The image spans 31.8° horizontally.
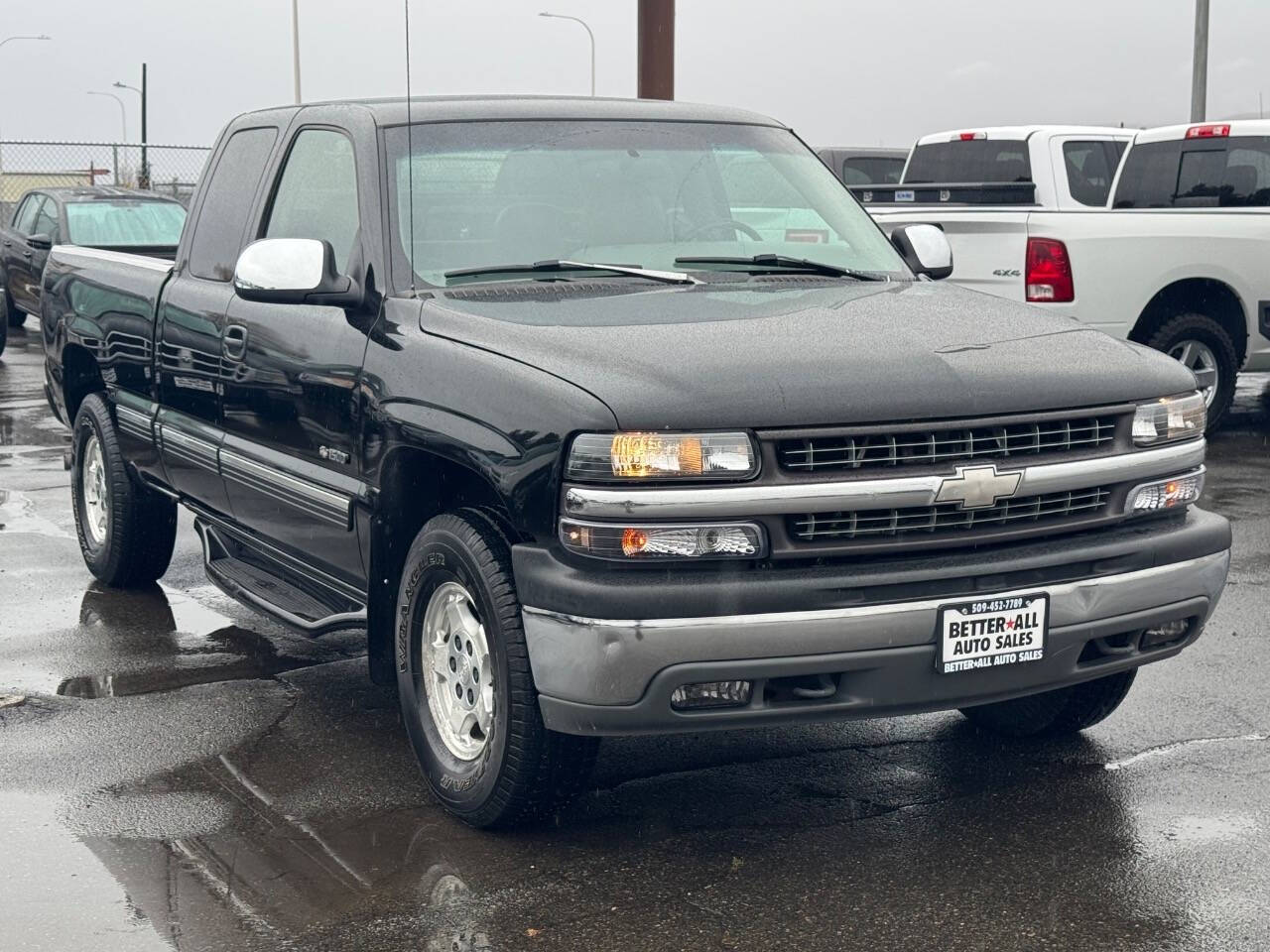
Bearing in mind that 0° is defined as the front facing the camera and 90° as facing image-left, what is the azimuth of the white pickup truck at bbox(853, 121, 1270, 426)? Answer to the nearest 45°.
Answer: approximately 225°

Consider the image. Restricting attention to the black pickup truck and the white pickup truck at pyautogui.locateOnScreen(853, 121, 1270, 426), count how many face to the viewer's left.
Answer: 0

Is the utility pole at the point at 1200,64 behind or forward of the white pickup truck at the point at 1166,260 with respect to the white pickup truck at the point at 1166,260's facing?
forward

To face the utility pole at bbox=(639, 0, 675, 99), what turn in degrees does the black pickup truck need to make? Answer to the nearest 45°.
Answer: approximately 135° to its left

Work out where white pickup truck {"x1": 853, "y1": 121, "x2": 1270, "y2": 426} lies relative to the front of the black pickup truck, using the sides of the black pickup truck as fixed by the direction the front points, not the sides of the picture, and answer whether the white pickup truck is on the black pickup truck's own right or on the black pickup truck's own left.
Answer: on the black pickup truck's own left
